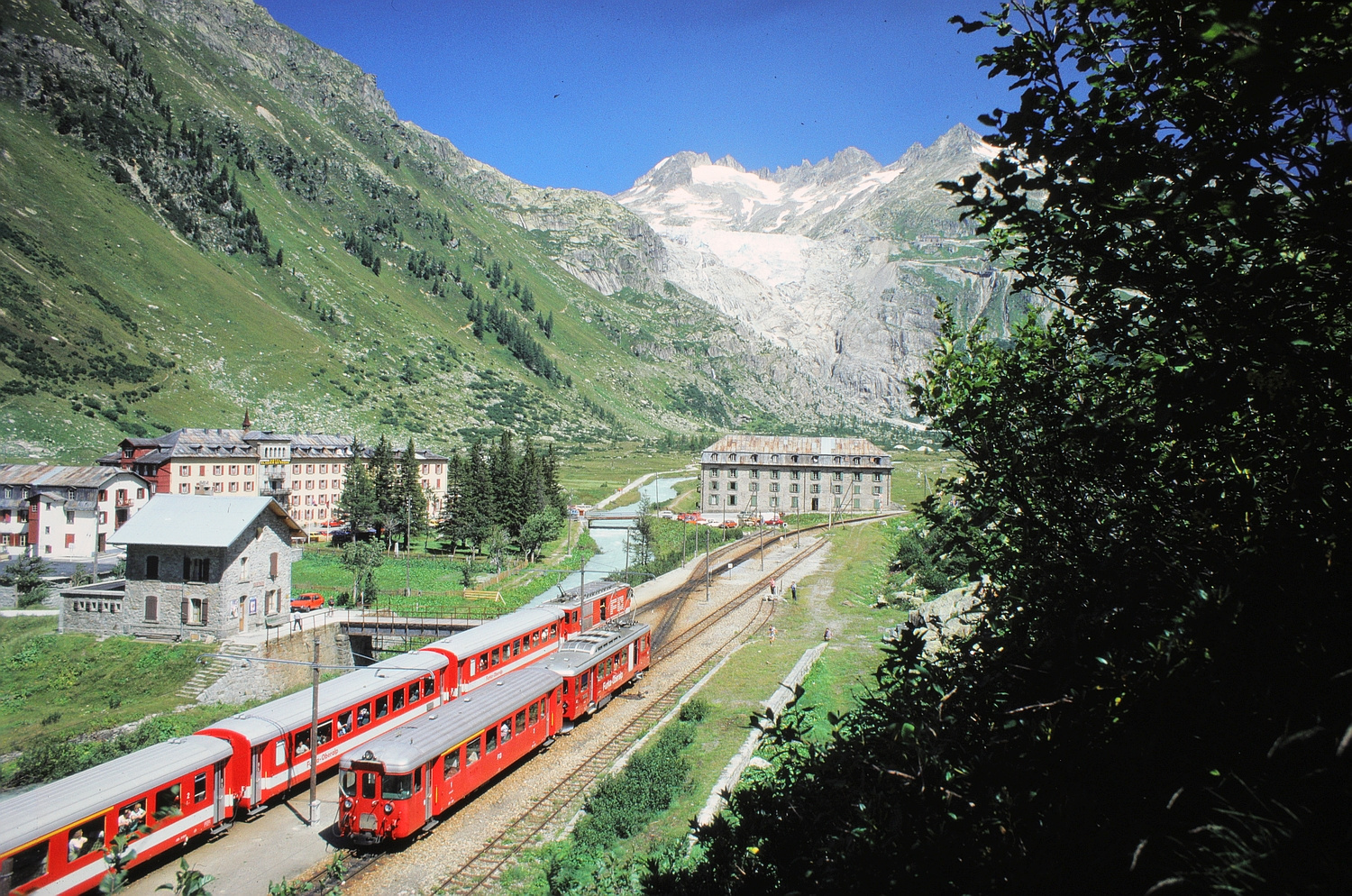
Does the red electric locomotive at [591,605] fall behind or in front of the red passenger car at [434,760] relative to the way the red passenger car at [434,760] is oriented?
behind

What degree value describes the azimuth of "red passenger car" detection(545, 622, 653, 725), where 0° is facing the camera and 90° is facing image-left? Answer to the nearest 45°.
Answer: approximately 45°

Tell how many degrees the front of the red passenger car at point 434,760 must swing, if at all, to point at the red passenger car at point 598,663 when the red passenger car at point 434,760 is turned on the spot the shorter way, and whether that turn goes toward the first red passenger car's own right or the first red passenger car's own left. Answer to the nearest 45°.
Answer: approximately 180°

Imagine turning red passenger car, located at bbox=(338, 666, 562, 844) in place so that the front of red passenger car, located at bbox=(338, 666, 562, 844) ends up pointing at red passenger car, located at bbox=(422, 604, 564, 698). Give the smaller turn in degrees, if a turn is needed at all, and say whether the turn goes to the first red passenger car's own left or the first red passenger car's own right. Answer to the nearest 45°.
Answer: approximately 135° to the first red passenger car's own right
